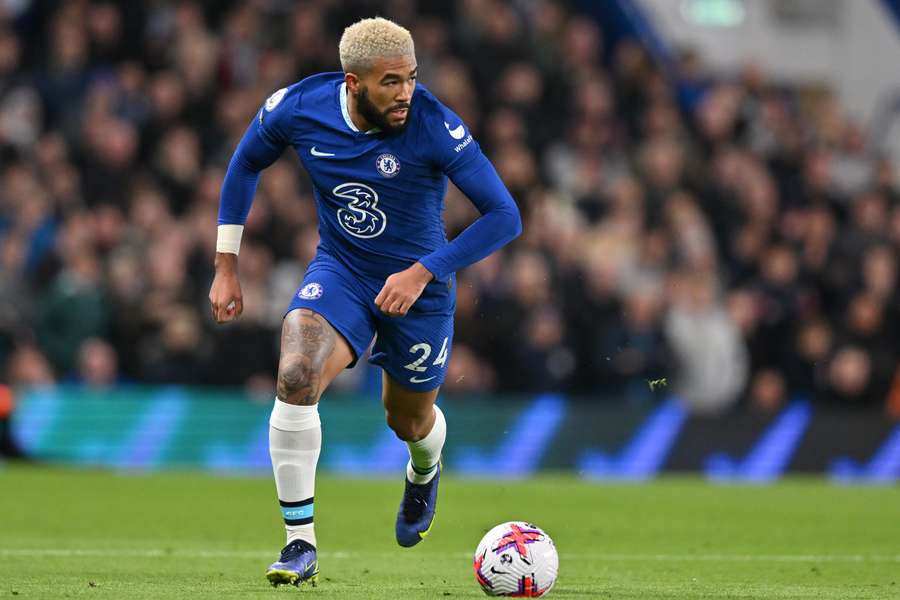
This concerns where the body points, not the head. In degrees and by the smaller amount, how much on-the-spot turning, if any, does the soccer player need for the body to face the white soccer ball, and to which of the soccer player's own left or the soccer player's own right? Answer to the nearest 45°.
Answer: approximately 45° to the soccer player's own left

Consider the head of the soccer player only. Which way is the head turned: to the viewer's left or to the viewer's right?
to the viewer's right

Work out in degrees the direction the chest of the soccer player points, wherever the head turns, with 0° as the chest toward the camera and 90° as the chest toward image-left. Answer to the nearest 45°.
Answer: approximately 0°
